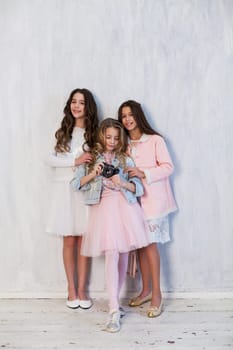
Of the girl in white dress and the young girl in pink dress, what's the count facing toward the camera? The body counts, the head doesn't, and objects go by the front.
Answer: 2

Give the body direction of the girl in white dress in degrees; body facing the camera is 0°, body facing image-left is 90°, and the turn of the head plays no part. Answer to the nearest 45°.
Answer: approximately 0°

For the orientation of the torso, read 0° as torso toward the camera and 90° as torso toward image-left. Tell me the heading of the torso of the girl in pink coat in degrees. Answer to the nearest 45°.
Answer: approximately 45°

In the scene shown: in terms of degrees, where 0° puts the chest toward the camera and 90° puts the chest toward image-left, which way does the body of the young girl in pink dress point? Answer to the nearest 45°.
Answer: approximately 0°
